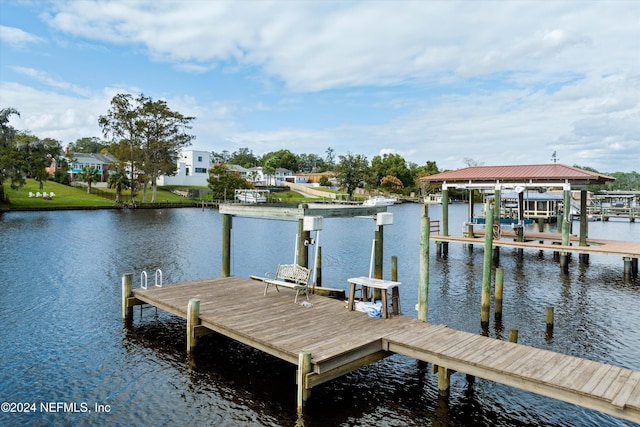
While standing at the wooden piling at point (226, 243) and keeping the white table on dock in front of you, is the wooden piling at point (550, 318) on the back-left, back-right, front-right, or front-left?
front-left

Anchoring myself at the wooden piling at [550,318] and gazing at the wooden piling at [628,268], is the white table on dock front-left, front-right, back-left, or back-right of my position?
back-left

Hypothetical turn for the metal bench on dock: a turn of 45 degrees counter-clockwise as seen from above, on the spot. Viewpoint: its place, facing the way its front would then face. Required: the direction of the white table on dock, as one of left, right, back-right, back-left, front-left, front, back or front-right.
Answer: front-left

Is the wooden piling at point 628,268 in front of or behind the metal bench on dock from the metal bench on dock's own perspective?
behind

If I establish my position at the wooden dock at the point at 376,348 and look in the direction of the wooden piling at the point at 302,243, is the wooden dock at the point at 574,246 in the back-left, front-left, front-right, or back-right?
front-right

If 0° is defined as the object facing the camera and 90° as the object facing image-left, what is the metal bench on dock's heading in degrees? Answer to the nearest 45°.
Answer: approximately 45°

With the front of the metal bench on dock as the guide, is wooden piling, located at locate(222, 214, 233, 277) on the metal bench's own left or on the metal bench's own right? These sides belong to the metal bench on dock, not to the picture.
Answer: on the metal bench's own right

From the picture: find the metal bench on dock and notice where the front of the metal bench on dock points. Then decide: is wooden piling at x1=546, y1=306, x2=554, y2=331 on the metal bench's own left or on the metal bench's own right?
on the metal bench's own left

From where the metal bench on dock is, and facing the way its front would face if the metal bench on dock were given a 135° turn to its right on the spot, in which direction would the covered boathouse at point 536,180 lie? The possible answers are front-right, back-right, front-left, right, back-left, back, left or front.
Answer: front-right
